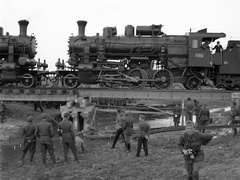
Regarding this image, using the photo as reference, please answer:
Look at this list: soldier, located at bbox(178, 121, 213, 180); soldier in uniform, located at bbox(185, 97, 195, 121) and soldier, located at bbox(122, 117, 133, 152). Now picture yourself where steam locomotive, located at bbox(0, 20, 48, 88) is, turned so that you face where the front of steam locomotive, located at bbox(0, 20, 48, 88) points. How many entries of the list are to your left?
0

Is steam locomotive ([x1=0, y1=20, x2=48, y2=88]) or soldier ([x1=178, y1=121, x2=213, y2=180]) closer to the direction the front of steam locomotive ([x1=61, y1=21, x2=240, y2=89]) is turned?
the steam locomotive

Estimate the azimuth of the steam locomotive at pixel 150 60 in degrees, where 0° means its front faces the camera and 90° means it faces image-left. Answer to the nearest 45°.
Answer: approximately 90°

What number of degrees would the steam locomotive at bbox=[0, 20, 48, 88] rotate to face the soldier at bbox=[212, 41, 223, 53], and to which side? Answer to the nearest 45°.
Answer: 0° — it already faces them

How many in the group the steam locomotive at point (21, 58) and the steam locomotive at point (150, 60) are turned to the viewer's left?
1

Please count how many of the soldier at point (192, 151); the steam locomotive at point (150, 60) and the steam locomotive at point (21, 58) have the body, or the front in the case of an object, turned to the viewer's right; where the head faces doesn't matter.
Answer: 1

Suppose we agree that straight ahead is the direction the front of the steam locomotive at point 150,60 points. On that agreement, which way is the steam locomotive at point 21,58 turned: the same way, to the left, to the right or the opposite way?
the opposite way

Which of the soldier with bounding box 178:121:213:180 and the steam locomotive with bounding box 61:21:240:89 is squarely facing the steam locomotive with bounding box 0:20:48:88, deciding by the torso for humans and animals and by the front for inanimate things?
the steam locomotive with bounding box 61:21:240:89

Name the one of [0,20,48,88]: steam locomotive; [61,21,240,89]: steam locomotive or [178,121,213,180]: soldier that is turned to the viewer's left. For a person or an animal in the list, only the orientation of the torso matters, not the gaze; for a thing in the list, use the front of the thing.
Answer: [61,21,240,89]: steam locomotive

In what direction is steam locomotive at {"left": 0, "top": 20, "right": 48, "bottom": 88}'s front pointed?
to the viewer's right

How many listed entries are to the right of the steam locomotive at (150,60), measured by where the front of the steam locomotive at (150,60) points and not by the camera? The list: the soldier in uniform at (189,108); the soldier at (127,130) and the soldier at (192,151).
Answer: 0
